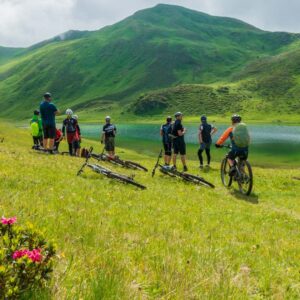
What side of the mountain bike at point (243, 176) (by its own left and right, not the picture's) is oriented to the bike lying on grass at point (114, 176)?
left

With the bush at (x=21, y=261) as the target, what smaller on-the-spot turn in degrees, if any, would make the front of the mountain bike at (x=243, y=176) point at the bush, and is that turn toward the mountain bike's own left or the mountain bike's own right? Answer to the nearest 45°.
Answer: approximately 135° to the mountain bike's own left

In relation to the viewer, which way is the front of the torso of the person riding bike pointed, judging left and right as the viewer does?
facing away from the viewer and to the left of the viewer

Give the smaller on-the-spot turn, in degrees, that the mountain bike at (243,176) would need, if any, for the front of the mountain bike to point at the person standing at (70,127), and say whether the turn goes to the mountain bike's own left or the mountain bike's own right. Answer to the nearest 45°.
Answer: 0° — it already faces them

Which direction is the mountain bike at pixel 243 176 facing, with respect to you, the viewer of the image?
facing away from the viewer and to the left of the viewer

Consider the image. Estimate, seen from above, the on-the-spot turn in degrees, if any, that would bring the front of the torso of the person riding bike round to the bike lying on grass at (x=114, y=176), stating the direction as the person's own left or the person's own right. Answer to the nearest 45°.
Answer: approximately 90° to the person's own left
